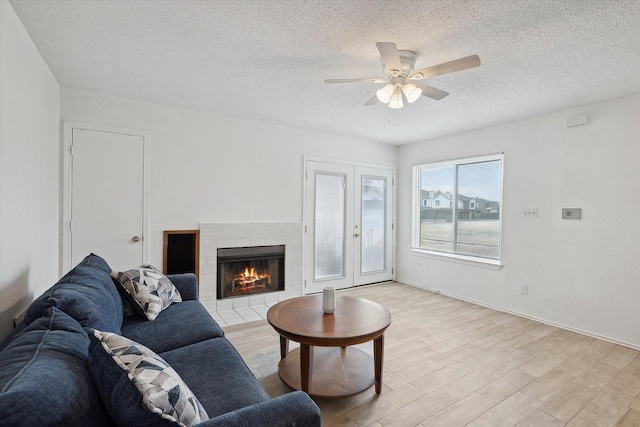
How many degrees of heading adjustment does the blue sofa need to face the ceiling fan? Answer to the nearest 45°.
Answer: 0° — it already faces it

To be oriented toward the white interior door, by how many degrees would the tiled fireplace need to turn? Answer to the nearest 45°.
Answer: approximately 135° to its right

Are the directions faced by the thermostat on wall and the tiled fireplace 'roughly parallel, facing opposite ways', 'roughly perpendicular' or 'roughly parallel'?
roughly perpendicular

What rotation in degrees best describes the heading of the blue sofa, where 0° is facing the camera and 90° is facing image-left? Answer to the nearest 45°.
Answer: approximately 270°

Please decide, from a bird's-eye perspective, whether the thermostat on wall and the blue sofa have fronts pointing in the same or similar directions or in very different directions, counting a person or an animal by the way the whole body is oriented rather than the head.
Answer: very different directions

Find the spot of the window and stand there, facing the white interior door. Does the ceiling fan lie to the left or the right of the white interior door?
left

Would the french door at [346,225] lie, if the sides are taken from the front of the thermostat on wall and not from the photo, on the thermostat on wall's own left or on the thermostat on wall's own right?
on the thermostat on wall's own right
